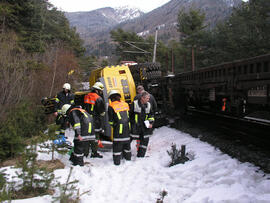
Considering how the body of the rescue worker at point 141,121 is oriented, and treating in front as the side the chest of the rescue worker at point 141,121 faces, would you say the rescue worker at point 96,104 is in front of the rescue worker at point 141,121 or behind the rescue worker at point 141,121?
behind

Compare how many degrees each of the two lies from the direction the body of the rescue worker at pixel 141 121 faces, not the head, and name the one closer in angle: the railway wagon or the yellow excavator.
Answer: the railway wagon

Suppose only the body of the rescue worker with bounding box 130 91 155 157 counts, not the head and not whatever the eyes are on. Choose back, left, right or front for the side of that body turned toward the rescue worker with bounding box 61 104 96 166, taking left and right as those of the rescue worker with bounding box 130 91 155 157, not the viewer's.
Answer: right

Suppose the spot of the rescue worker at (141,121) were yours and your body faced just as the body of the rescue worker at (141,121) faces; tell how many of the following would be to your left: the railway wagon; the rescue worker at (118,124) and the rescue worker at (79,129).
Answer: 1

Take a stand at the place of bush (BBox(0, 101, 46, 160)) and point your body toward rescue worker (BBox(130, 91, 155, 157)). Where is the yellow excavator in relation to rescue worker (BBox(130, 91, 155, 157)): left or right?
left

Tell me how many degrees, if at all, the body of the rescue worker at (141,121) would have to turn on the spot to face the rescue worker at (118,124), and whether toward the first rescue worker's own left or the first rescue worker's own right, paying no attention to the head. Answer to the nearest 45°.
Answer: approximately 90° to the first rescue worker's own right

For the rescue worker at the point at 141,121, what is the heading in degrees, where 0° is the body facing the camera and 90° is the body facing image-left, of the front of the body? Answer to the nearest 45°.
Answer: approximately 315°

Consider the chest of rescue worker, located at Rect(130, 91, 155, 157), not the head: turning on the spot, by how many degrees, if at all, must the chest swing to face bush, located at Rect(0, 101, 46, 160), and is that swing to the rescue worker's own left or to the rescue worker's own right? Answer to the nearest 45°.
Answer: approximately 135° to the rescue worker's own right

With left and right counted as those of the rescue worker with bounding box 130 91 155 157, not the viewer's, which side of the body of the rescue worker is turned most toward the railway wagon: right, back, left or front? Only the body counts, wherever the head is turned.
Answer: left

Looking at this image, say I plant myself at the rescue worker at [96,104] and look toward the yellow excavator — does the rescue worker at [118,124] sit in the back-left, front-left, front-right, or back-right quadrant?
back-right
